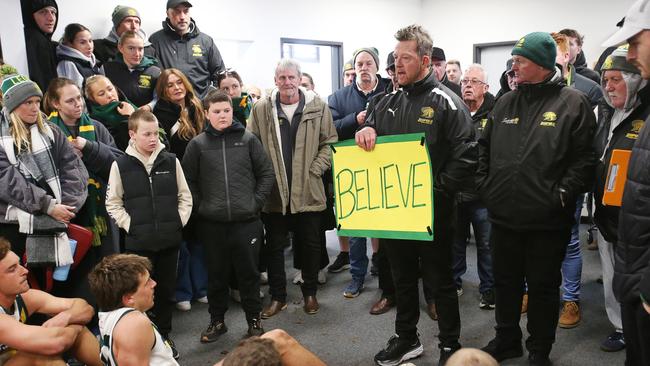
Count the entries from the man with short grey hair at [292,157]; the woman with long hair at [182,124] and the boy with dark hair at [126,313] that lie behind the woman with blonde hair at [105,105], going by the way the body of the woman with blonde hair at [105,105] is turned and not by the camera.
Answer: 0

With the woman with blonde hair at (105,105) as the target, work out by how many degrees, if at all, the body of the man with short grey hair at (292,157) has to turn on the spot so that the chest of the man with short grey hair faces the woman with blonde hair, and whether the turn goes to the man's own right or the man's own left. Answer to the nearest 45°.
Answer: approximately 90° to the man's own right

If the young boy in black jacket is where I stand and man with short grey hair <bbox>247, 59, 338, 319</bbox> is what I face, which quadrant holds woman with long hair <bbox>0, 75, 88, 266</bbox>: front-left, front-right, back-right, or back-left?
back-left

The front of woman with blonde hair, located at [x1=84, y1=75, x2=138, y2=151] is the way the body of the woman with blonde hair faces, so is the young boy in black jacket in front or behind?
in front

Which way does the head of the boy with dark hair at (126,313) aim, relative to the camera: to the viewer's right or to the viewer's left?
to the viewer's right

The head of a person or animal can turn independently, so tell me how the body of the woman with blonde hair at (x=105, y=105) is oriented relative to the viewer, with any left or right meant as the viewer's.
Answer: facing the viewer and to the right of the viewer

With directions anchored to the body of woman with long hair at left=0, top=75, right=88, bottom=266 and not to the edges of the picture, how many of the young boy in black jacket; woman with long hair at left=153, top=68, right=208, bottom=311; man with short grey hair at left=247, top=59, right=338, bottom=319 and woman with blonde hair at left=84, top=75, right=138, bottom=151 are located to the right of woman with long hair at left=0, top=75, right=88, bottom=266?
0

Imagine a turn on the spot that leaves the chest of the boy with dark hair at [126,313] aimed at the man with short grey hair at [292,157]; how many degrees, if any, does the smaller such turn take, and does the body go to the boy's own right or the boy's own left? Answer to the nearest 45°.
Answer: approximately 45° to the boy's own left

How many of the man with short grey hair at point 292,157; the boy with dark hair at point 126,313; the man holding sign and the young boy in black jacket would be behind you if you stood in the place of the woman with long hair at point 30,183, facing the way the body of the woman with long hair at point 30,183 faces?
0

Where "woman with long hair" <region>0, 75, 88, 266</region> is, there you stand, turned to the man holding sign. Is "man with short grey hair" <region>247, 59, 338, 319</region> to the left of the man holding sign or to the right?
left

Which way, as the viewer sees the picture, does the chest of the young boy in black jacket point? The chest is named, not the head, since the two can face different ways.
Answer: toward the camera

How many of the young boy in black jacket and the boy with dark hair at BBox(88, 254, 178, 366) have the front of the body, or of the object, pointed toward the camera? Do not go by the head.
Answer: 1

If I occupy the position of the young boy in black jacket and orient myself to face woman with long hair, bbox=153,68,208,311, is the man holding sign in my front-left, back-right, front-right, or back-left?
back-right

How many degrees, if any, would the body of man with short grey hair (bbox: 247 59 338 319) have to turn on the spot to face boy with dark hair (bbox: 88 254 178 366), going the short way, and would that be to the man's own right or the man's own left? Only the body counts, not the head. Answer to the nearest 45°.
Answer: approximately 45° to the man's own right

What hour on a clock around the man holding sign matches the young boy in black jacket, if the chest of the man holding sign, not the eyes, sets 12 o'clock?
The young boy in black jacket is roughly at 2 o'clock from the man holding sign.

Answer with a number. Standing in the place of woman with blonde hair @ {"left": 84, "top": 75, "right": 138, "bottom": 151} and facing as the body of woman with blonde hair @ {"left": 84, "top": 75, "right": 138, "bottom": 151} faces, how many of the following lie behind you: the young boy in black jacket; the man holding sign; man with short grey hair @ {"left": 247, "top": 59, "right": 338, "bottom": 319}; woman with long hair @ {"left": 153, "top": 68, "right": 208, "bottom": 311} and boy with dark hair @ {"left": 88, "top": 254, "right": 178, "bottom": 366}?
0

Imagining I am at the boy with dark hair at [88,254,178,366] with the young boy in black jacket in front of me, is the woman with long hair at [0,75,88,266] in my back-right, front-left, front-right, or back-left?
front-left

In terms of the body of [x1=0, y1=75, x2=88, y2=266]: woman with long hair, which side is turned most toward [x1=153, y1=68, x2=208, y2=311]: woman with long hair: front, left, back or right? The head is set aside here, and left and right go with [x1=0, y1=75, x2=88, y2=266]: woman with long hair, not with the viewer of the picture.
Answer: left
